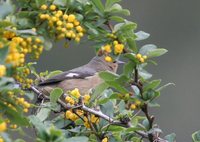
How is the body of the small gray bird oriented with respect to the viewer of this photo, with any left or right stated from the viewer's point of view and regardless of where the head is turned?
facing to the right of the viewer

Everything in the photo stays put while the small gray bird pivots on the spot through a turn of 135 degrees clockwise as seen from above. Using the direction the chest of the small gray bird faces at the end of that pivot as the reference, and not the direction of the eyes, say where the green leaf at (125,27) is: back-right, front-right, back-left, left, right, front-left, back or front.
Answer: back-left

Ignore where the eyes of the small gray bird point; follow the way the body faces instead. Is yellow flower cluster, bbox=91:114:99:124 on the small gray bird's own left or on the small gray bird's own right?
on the small gray bird's own right
